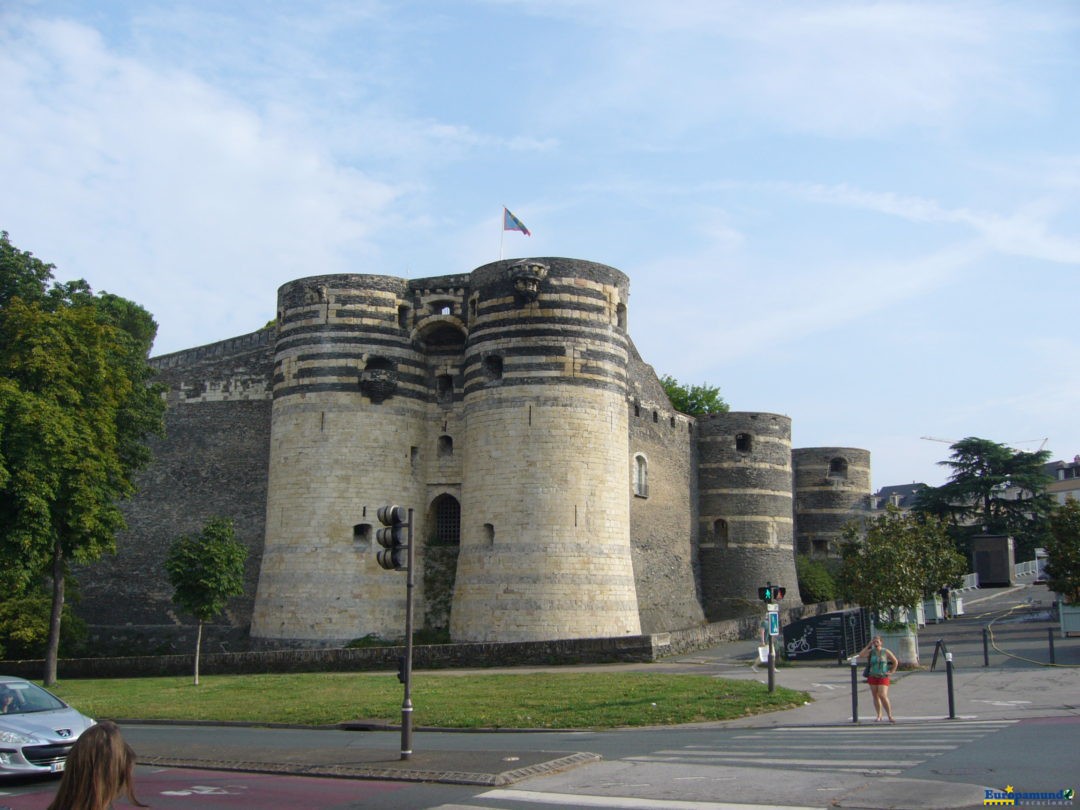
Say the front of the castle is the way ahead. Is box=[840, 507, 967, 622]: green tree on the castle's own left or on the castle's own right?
on the castle's own left

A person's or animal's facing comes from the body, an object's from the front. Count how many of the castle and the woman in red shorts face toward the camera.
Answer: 2

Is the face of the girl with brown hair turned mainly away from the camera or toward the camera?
away from the camera

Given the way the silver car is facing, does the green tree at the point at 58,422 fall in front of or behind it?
behind

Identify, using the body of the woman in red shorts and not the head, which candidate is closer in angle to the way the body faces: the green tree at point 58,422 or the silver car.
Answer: the silver car

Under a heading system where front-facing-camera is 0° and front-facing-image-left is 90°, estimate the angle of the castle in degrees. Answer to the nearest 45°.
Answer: approximately 0°
